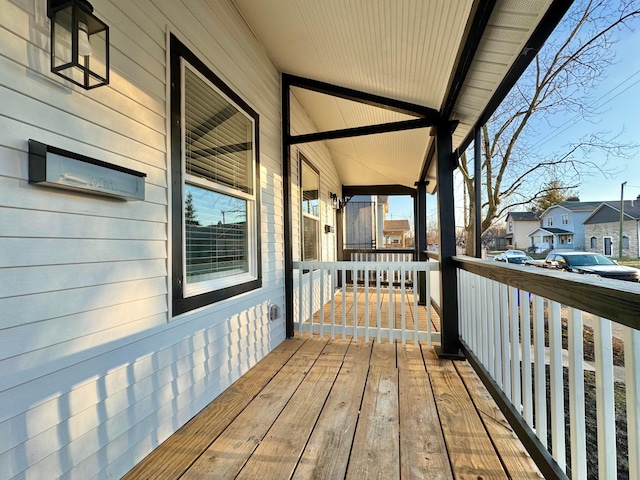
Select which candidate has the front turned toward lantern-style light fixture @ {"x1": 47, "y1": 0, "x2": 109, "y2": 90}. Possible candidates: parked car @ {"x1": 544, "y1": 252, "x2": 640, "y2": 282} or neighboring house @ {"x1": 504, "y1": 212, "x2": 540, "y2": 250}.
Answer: the neighboring house

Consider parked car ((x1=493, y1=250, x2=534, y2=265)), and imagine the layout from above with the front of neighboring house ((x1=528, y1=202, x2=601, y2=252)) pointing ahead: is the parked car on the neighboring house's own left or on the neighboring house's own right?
on the neighboring house's own right

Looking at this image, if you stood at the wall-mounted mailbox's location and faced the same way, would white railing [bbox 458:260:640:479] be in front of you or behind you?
in front

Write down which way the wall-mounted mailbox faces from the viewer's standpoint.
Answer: facing the viewer and to the right of the viewer

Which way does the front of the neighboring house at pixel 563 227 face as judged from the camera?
facing the viewer and to the left of the viewer

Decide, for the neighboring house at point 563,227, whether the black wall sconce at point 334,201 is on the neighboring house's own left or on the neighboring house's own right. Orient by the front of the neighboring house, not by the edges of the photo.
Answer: on the neighboring house's own right
